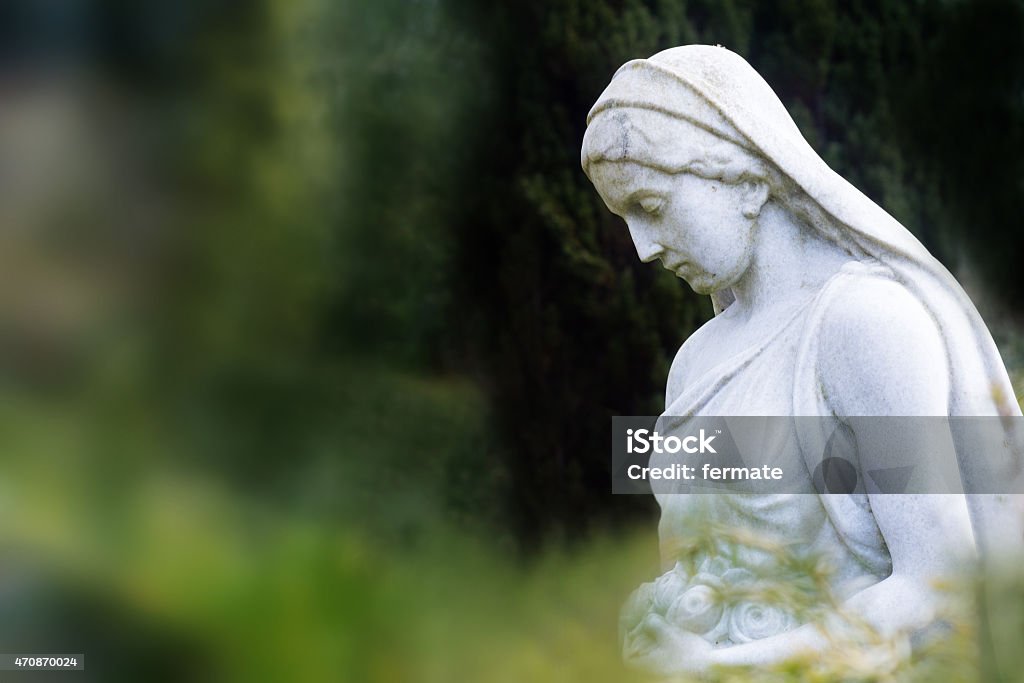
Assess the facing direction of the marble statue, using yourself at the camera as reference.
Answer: facing the viewer and to the left of the viewer
